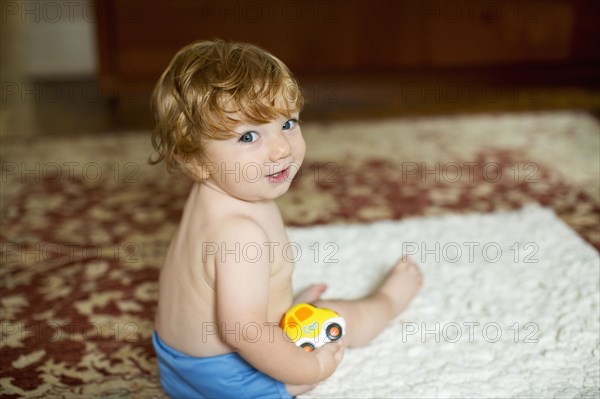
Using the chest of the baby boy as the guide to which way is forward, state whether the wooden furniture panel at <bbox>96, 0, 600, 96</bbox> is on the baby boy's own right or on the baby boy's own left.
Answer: on the baby boy's own left

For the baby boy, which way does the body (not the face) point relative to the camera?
to the viewer's right
